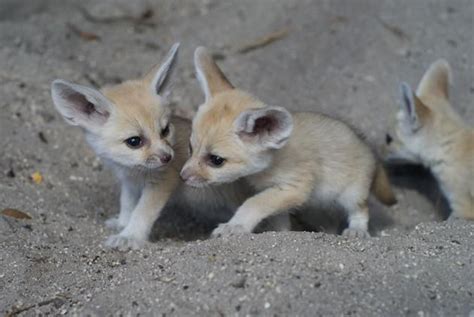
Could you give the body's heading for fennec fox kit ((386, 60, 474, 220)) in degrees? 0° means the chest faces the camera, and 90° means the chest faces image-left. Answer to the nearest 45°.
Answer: approximately 135°

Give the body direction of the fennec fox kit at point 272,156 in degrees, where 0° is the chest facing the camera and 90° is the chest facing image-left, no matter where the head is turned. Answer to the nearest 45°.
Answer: approximately 90°

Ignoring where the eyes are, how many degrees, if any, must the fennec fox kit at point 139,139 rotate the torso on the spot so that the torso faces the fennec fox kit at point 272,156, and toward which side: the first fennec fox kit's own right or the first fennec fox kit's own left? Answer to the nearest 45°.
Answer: approximately 135° to the first fennec fox kit's own left
